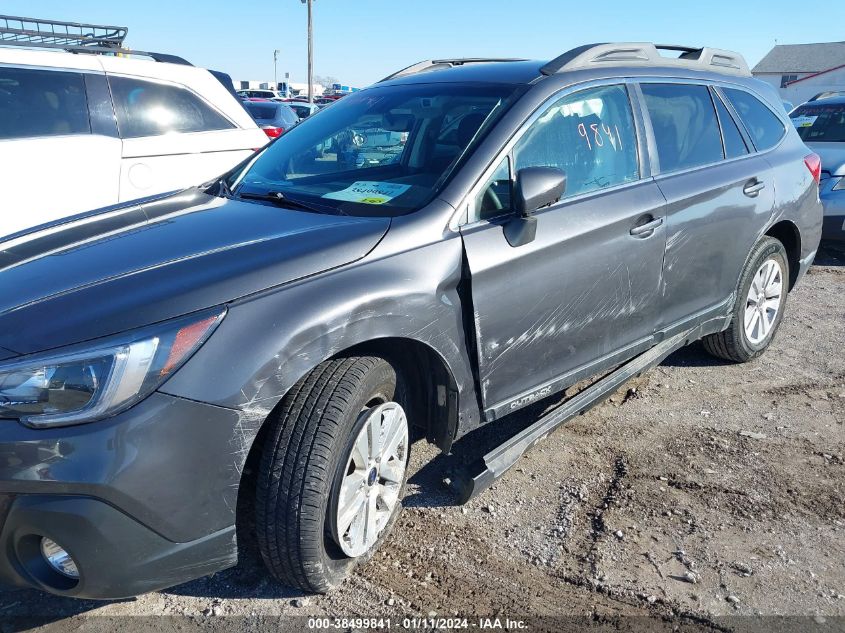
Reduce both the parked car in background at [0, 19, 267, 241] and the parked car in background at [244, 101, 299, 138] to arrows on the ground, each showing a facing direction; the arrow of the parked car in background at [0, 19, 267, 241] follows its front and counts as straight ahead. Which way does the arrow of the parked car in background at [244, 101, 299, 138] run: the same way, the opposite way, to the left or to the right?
the opposite way

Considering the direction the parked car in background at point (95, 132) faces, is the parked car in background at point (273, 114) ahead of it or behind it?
behind

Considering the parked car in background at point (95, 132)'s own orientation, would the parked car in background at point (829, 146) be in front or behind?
behind

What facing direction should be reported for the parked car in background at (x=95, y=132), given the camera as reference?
facing the viewer and to the left of the viewer

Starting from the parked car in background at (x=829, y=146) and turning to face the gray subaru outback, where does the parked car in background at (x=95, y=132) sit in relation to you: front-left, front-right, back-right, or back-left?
front-right

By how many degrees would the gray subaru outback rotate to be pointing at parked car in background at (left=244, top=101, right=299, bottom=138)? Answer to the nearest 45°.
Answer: approximately 135° to its right

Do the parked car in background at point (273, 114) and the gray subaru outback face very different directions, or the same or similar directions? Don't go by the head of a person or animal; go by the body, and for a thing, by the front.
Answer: very different directions

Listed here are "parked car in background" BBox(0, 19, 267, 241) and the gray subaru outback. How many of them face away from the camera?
0

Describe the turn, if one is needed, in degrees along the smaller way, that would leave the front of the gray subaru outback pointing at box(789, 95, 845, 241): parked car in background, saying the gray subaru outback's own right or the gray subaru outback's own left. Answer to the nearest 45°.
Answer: approximately 180°

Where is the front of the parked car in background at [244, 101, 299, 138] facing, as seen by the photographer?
facing away from the viewer and to the right of the viewer

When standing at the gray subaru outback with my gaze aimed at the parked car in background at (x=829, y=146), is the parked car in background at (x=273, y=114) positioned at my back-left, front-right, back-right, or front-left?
front-left

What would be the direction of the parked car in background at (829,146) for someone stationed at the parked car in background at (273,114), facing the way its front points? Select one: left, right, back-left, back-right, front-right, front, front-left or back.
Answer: right
